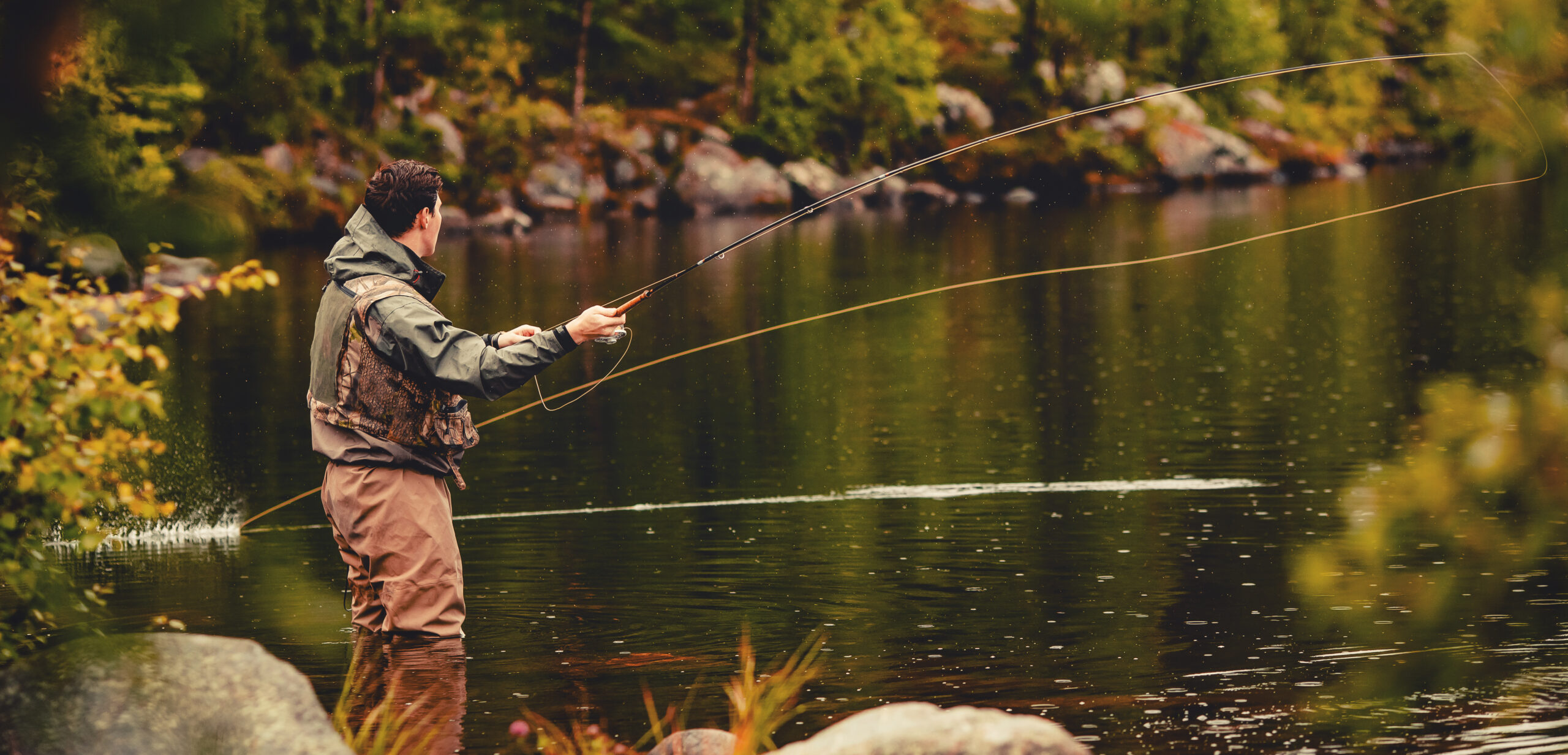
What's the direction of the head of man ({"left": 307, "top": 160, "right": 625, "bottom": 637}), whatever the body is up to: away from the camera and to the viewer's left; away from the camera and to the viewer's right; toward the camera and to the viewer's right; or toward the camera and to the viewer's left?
away from the camera and to the viewer's right

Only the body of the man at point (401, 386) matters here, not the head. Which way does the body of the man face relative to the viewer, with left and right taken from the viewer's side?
facing away from the viewer and to the right of the viewer

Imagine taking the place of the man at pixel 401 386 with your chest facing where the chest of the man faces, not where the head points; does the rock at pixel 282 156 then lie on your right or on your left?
on your left

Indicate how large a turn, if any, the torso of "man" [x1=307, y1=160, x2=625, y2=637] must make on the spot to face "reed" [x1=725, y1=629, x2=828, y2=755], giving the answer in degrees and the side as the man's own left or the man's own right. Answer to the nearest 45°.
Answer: approximately 45° to the man's own right

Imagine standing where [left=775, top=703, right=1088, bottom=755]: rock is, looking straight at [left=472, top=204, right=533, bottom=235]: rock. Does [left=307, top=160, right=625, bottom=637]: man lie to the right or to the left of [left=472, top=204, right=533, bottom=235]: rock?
left

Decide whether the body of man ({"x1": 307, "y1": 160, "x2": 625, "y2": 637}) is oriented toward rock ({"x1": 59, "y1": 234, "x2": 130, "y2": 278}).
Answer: no

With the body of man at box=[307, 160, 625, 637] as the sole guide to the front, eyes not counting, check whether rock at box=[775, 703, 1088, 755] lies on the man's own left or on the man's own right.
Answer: on the man's own right

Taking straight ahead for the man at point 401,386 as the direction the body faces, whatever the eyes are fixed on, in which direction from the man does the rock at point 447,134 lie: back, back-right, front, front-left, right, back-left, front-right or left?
front-left

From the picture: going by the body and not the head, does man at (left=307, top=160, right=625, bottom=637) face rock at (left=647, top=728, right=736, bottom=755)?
no

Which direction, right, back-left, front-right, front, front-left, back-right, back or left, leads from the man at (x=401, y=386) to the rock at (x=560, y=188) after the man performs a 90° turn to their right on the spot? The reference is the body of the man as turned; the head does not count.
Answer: back-left

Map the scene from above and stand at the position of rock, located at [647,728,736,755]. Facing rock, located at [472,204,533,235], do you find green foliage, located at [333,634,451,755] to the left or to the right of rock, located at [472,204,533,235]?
left

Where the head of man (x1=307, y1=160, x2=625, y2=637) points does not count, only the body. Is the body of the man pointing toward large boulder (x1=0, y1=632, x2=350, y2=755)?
no
